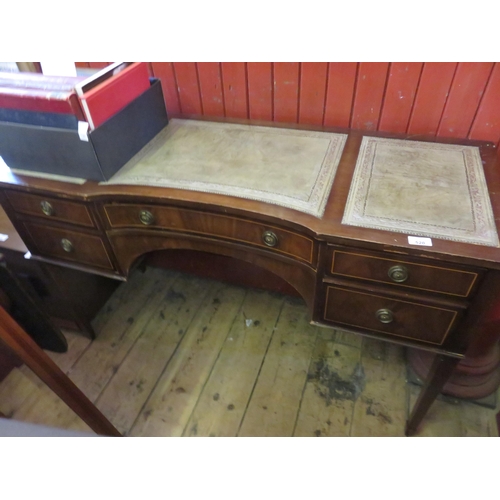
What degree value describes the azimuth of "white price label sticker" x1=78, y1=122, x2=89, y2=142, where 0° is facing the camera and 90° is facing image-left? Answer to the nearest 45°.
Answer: approximately 0°

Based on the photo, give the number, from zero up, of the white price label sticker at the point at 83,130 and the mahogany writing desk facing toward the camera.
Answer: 2

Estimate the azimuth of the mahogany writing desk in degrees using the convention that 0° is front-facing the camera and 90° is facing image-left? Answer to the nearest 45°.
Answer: approximately 0°
